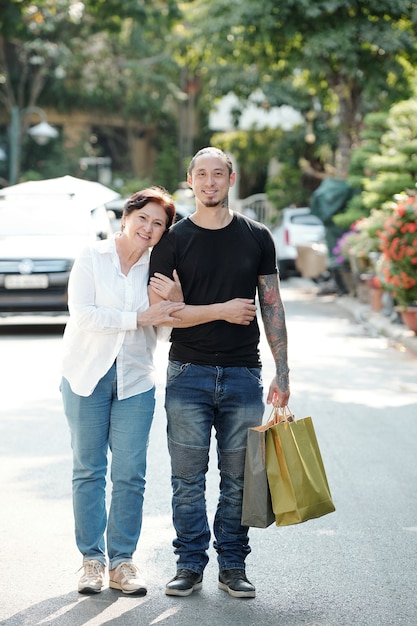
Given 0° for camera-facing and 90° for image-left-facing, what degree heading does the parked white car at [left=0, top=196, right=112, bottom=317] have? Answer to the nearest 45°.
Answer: approximately 0°

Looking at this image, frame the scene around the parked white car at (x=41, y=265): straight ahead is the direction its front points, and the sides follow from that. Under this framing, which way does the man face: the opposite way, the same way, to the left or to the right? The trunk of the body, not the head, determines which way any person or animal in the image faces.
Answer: the same way

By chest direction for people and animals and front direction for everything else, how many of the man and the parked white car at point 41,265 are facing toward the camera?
2

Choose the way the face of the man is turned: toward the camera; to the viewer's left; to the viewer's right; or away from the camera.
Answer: toward the camera

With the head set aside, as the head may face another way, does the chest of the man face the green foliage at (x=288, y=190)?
no

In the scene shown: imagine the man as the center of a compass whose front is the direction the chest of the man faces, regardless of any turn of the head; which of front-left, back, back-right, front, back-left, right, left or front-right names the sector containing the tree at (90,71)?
back

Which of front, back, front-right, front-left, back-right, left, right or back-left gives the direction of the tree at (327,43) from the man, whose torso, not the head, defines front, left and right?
back

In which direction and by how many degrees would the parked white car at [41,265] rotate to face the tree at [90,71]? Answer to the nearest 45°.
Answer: approximately 180°

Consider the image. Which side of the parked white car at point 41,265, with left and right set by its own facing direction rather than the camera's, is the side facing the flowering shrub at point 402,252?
left

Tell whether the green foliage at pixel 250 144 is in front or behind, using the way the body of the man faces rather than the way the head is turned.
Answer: behind

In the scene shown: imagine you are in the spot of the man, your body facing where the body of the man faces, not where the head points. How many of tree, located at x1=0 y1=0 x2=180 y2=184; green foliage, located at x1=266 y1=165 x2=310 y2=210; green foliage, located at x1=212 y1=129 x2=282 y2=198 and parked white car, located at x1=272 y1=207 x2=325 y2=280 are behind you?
4

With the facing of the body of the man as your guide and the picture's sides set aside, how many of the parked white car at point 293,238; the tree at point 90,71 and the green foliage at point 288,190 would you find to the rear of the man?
3

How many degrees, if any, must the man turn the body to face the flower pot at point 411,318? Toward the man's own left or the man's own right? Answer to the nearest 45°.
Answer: approximately 180°

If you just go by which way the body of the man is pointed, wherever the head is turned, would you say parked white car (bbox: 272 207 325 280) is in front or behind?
behind

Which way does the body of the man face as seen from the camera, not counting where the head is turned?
toward the camera

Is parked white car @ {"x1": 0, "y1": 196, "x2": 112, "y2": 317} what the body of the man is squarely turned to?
no

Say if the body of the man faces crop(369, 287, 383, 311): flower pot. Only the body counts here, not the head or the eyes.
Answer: no
